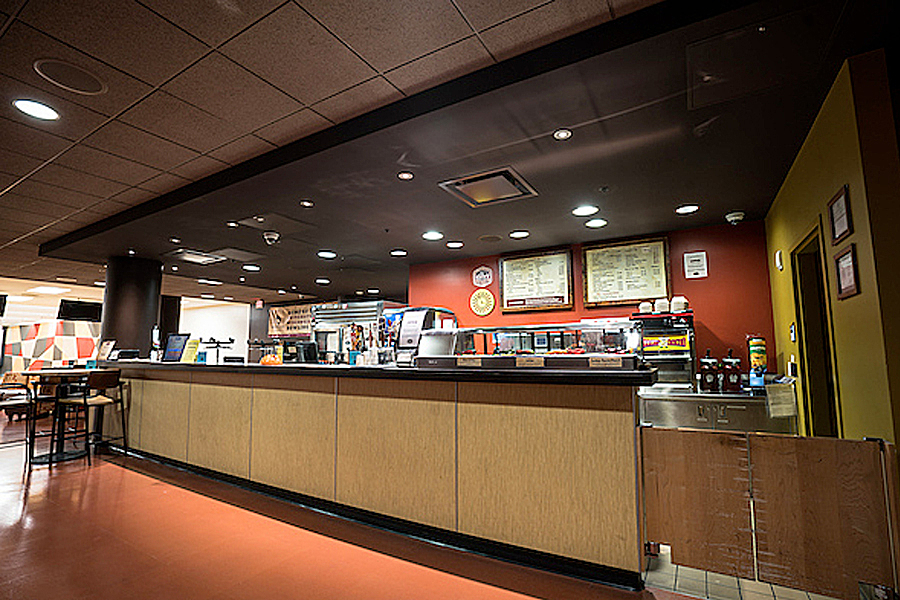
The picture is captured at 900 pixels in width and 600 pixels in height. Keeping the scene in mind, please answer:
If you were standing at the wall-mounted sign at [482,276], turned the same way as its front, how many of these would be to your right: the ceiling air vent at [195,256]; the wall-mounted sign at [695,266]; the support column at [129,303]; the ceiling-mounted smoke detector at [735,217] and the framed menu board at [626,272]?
2

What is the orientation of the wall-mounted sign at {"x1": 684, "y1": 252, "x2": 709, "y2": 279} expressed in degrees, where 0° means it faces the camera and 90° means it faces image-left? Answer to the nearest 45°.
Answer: approximately 0°

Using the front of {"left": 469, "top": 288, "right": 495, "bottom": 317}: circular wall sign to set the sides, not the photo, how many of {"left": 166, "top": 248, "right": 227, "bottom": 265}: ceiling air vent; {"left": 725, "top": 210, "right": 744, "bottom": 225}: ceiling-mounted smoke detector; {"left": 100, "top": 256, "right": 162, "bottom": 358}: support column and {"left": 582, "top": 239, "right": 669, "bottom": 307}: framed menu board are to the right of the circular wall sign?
2

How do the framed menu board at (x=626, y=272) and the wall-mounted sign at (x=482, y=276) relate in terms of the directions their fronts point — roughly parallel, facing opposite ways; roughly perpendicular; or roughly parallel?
roughly parallel

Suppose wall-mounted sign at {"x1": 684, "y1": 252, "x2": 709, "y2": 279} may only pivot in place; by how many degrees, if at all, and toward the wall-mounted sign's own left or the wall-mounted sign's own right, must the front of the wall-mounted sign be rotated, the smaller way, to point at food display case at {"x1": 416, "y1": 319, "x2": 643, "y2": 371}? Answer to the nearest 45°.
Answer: approximately 45° to the wall-mounted sign's own right

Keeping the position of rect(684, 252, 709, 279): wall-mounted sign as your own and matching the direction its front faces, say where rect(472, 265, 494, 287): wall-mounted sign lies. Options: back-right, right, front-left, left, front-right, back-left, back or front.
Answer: right

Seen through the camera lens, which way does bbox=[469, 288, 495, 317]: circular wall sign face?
facing the viewer

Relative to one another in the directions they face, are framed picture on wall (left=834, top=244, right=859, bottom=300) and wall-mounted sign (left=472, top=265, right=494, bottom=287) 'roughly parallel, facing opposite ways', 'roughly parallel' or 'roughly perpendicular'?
roughly perpendicular

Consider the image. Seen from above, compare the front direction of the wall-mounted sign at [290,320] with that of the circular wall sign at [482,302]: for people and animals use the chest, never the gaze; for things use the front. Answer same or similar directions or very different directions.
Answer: same or similar directions

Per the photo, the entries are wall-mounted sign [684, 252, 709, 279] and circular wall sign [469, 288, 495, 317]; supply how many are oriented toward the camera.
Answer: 2

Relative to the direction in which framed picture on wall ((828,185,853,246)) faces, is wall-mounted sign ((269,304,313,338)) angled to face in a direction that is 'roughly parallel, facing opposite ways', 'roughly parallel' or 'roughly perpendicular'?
roughly perpendicular

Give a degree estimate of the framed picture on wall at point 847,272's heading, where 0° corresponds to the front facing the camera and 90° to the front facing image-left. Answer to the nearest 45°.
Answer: approximately 45°

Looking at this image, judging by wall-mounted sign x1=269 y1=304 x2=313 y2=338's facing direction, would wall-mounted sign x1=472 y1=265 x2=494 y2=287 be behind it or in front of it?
in front

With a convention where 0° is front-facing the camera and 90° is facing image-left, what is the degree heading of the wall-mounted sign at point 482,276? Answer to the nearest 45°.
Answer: approximately 0°

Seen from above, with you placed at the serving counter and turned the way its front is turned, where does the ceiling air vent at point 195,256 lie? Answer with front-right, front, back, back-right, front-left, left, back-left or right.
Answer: right

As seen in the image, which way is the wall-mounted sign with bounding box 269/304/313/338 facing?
toward the camera

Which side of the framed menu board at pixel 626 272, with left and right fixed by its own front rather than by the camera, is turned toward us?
front
